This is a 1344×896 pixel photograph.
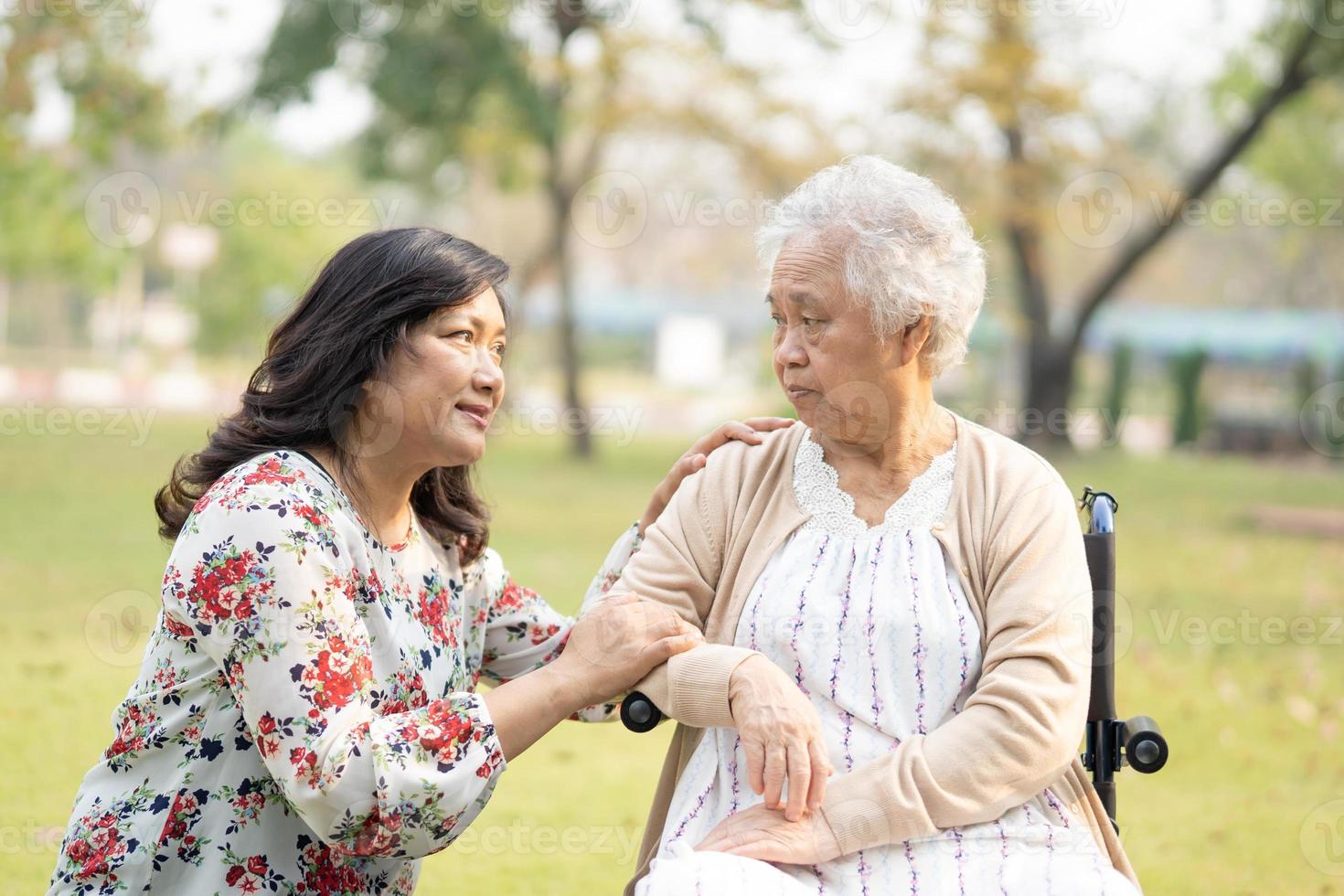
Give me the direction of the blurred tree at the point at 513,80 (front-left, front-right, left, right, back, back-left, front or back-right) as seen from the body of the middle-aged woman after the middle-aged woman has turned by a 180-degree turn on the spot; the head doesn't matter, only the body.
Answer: front-right

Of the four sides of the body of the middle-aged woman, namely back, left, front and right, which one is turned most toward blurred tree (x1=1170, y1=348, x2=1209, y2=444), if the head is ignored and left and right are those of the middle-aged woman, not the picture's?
left

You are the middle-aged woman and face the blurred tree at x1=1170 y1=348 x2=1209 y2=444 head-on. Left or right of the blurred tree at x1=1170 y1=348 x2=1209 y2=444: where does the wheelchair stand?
right

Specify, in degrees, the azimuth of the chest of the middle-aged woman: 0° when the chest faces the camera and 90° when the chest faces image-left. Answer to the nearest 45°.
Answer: approximately 315°

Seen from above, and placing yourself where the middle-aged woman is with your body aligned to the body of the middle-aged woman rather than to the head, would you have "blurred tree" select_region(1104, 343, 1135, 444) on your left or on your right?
on your left

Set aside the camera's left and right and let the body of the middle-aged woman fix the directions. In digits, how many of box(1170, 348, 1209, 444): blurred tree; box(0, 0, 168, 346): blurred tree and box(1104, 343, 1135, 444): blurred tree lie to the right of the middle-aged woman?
0

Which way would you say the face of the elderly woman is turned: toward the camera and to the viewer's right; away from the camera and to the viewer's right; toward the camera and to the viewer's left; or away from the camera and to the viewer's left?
toward the camera and to the viewer's left

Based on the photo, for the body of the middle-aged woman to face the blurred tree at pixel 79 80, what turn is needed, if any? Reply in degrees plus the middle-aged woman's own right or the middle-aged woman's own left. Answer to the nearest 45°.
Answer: approximately 135° to the middle-aged woman's own left

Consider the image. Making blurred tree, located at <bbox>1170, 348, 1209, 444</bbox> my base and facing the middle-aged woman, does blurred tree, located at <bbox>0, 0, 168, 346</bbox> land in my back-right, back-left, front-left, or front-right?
front-right

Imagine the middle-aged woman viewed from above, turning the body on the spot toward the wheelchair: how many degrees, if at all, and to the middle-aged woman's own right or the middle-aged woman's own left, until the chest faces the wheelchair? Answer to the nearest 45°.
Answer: approximately 45° to the middle-aged woman's own left

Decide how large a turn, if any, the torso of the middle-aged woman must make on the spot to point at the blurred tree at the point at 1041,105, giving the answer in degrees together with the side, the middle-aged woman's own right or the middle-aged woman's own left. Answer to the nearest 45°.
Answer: approximately 90° to the middle-aged woman's own left
